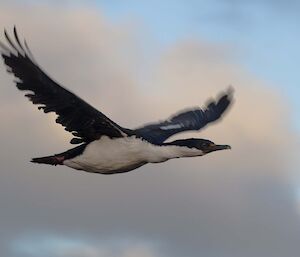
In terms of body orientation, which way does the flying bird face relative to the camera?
to the viewer's right
